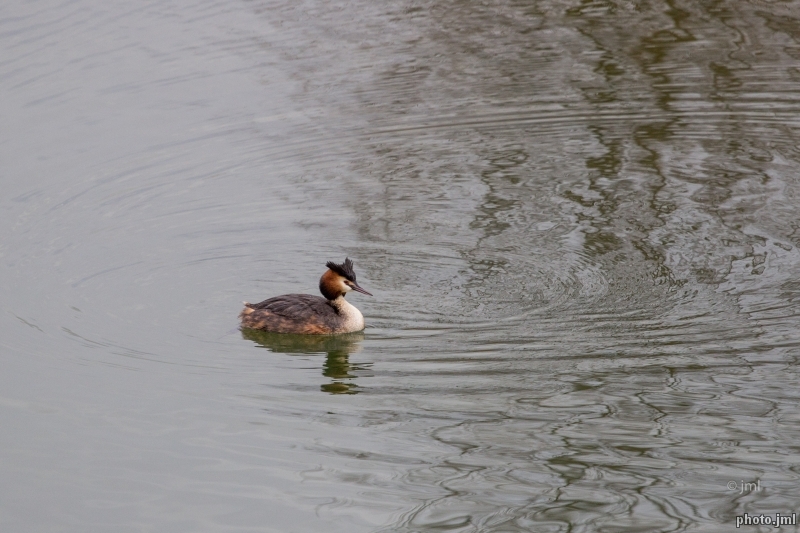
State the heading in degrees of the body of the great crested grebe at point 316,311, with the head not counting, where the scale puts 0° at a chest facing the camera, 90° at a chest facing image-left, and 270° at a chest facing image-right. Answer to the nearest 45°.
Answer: approximately 270°
